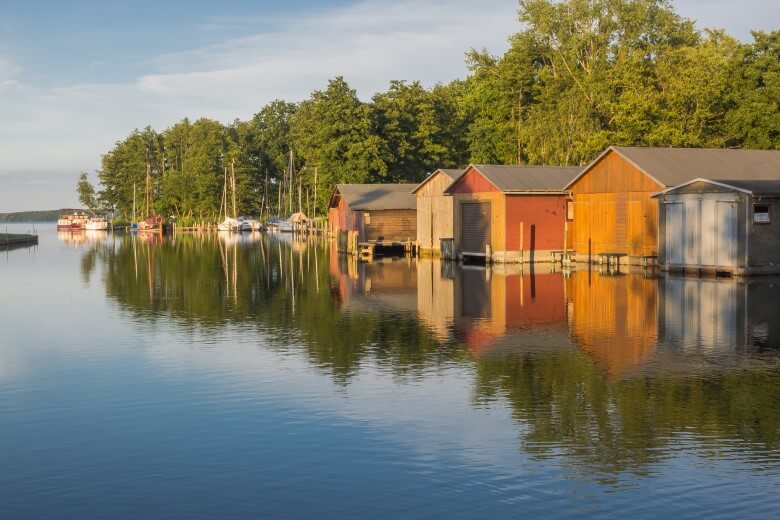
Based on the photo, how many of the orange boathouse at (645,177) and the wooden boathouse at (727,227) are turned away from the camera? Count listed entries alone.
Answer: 0

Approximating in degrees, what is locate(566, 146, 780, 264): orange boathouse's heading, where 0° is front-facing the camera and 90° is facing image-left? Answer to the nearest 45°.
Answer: approximately 45°

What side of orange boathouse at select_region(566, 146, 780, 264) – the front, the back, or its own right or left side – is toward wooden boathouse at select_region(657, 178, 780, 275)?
left

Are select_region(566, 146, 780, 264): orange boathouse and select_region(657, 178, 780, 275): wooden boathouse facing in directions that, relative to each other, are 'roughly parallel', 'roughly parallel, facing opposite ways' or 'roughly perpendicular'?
roughly parallel

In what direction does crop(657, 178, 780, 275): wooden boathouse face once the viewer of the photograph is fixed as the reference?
facing the viewer and to the left of the viewer

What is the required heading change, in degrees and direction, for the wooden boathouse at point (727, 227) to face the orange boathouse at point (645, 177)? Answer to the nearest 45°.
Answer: approximately 90° to its right
